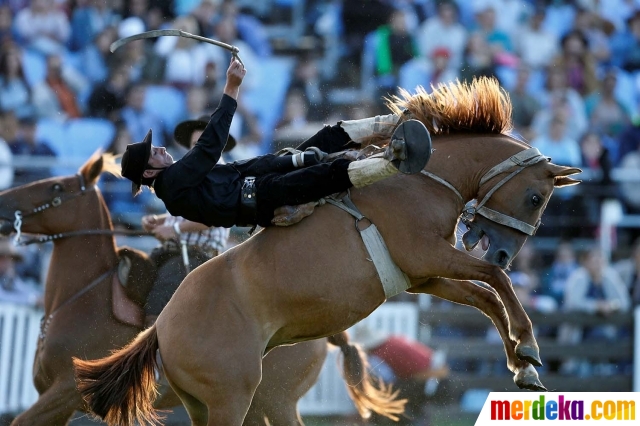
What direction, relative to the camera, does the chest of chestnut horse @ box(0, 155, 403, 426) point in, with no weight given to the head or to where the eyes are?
to the viewer's left

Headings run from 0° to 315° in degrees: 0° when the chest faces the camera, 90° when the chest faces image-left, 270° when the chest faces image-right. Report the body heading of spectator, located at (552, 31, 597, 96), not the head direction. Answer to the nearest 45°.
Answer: approximately 0°

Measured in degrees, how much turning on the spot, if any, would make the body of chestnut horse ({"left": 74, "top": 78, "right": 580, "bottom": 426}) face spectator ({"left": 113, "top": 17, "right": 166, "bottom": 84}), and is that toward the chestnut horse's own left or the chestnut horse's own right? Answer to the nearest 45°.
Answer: approximately 90° to the chestnut horse's own left

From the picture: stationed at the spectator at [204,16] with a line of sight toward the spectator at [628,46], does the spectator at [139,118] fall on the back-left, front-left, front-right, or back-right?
back-right

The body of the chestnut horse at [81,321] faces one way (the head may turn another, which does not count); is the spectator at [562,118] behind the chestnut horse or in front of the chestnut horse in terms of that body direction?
behind

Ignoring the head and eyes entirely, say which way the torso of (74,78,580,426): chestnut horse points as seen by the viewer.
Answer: to the viewer's right

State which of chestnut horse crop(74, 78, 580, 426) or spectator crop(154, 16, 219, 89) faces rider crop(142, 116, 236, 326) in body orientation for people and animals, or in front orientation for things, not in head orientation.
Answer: the spectator

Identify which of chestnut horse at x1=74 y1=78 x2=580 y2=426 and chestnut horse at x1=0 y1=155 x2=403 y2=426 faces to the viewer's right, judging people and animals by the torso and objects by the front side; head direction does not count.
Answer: chestnut horse at x1=74 y1=78 x2=580 y2=426

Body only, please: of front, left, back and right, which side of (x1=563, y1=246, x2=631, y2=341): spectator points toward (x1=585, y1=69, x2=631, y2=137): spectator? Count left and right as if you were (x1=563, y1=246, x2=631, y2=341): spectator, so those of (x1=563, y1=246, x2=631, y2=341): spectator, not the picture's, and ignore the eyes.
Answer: back
